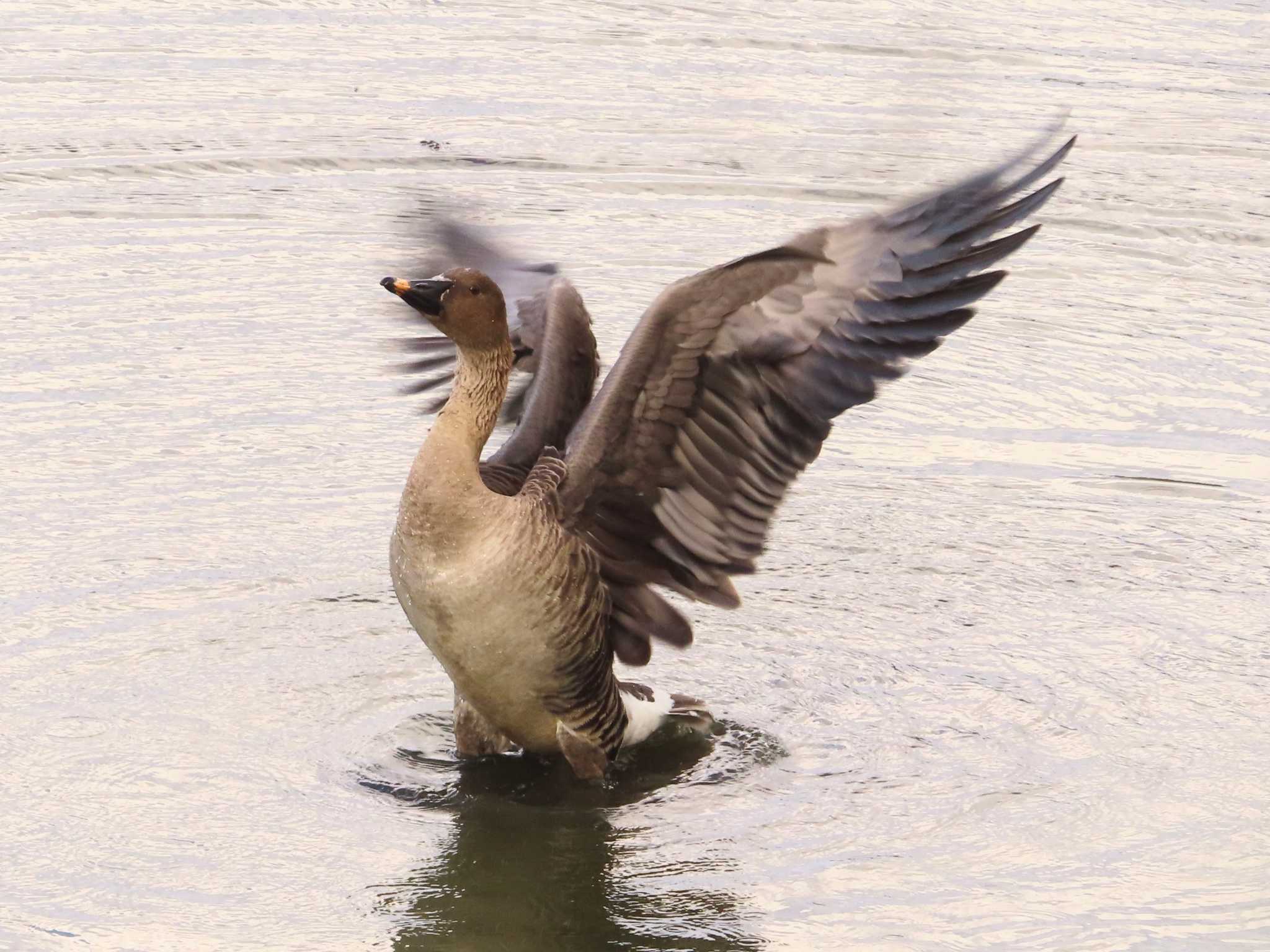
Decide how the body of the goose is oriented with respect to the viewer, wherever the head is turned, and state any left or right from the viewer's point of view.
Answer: facing the viewer and to the left of the viewer
